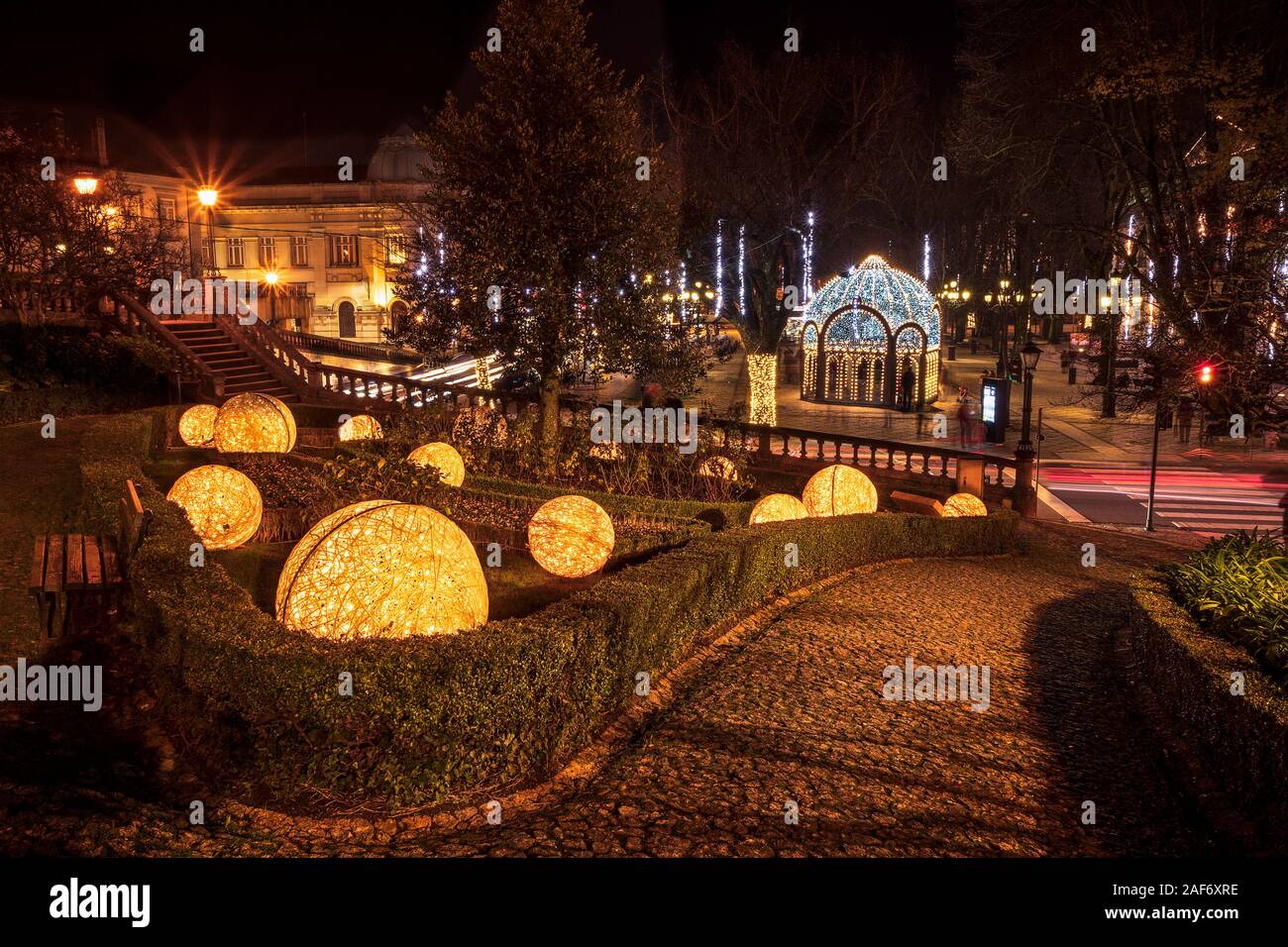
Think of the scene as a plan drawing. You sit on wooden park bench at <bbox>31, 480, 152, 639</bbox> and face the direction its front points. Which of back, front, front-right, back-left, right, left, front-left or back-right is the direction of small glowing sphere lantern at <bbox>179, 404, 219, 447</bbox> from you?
right

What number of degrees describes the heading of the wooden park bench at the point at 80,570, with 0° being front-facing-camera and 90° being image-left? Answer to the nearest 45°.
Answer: approximately 90°

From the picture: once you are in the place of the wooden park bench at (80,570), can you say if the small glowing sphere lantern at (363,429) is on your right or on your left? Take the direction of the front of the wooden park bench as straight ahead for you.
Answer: on your right

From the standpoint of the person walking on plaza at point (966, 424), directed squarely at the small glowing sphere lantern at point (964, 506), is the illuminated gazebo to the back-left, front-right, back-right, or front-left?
back-right

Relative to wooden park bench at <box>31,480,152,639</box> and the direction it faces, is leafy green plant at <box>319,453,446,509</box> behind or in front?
behind
